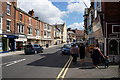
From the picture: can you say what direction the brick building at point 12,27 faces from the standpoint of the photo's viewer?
facing the viewer and to the right of the viewer
